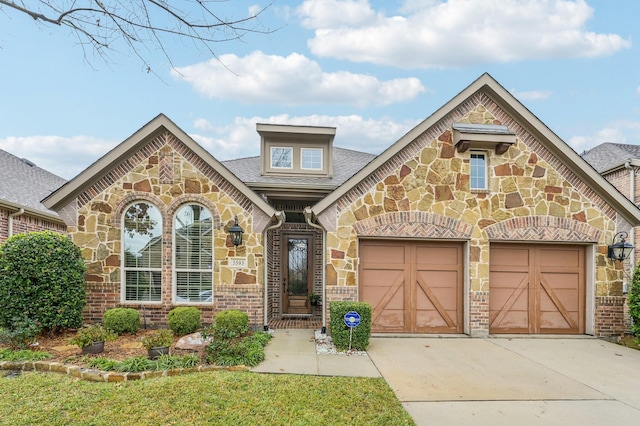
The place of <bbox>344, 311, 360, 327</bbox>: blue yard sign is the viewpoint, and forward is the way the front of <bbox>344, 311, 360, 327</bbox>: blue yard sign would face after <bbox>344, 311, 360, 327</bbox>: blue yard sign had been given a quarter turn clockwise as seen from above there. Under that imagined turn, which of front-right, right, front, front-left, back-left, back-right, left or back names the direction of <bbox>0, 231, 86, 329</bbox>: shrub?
front

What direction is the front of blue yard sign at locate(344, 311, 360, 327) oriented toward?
toward the camera

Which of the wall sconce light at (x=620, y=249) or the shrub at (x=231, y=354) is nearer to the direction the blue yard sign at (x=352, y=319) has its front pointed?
the shrub

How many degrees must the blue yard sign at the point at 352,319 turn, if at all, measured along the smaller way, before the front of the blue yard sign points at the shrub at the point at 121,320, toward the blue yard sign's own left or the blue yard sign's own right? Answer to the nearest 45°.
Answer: approximately 90° to the blue yard sign's own right

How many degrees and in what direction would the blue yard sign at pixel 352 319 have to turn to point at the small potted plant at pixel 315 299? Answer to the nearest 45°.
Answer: approximately 180°

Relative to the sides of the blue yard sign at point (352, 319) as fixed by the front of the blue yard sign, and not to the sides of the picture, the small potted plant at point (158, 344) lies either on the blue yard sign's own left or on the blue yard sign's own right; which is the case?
on the blue yard sign's own right

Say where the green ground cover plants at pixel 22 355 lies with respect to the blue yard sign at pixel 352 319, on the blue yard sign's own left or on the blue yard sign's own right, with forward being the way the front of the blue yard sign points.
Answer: on the blue yard sign's own right

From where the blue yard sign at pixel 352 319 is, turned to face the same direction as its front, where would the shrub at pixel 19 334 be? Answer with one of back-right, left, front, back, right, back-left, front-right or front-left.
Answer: right
